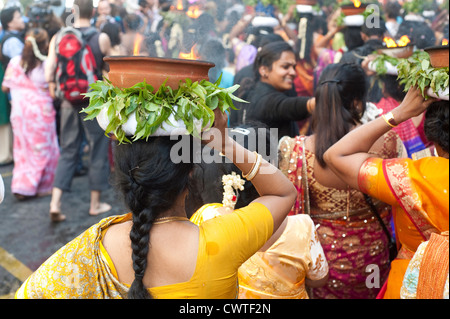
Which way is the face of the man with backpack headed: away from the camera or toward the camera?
away from the camera

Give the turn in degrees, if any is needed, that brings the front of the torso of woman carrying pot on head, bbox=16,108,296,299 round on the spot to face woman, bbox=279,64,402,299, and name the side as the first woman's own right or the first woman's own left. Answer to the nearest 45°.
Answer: approximately 45° to the first woman's own right

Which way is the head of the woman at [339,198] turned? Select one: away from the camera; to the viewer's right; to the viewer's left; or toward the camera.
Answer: away from the camera

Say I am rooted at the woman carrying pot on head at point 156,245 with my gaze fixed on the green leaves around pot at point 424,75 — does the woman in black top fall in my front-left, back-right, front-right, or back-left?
front-left

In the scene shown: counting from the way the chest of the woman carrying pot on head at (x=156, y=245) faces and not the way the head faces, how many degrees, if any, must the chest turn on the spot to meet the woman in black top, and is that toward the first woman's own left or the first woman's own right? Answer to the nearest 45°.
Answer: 0° — they already face them

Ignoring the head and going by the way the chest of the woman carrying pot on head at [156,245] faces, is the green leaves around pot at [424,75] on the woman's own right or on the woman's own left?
on the woman's own right

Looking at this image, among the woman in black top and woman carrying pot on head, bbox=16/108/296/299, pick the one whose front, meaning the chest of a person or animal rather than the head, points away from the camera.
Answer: the woman carrying pot on head

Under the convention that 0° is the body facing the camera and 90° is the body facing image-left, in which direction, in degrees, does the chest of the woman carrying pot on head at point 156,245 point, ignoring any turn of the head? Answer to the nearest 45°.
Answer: approximately 180°

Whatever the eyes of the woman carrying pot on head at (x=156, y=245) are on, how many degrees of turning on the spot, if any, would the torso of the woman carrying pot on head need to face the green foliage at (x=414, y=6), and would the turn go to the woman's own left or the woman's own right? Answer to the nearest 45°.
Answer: approximately 45° to the woman's own right
